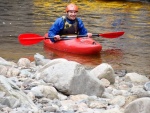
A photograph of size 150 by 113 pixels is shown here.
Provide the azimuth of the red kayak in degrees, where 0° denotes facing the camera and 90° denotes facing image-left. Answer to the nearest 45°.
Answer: approximately 315°
